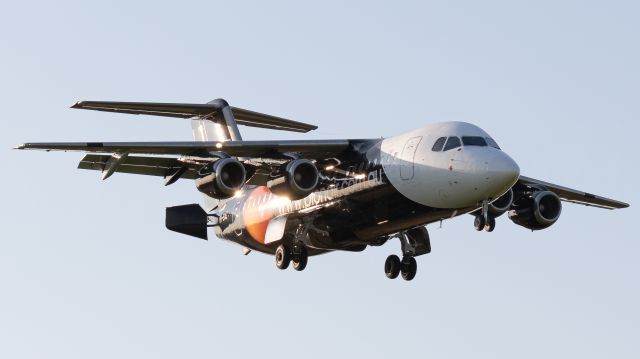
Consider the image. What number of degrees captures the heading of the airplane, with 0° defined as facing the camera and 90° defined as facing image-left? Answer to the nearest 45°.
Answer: approximately 315°
